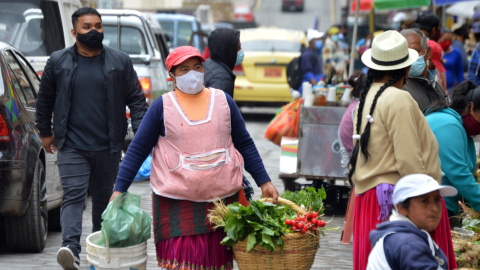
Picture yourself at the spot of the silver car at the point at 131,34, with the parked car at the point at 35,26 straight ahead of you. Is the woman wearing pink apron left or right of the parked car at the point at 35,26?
left

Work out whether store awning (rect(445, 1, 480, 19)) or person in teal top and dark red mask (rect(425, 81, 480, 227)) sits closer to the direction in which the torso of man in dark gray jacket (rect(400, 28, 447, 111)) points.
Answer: the person in teal top and dark red mask

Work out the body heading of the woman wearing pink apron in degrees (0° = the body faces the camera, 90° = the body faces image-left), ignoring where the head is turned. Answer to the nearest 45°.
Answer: approximately 0°

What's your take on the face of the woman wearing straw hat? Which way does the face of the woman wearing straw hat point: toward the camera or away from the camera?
away from the camera

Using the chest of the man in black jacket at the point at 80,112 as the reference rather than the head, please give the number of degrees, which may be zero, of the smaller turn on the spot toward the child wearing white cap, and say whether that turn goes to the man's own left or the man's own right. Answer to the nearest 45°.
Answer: approximately 45° to the man's own left

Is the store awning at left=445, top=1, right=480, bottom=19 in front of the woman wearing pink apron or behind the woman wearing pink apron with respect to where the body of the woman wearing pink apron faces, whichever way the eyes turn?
behind

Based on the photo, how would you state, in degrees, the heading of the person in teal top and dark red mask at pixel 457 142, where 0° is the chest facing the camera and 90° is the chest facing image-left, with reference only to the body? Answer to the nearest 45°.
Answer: approximately 270°

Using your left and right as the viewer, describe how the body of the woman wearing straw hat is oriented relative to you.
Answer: facing away from the viewer and to the right of the viewer

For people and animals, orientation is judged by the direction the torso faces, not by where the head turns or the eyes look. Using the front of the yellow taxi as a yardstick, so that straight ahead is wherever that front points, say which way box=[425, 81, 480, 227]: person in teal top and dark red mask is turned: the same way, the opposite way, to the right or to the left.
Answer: to the right
